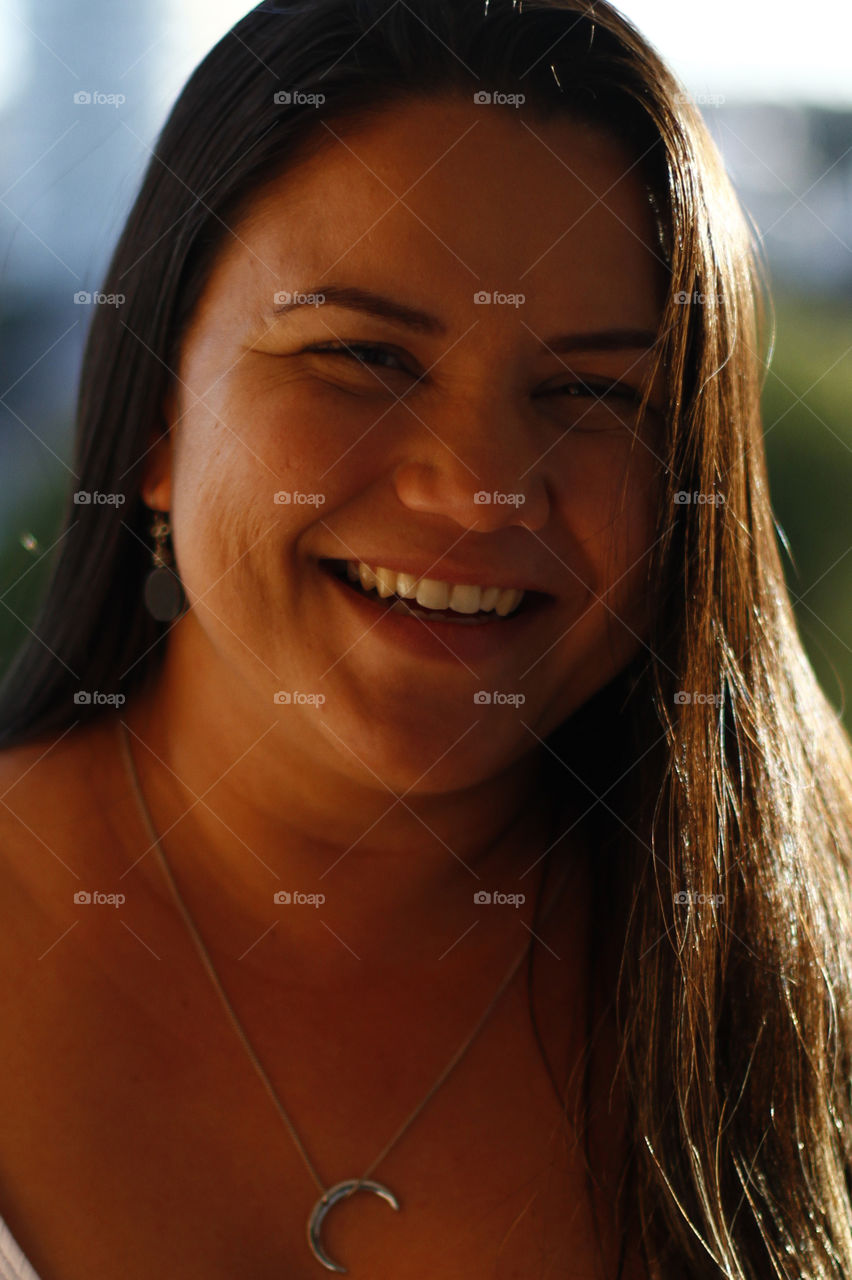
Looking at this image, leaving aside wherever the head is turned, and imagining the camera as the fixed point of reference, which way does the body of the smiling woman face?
toward the camera
